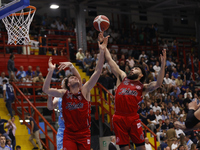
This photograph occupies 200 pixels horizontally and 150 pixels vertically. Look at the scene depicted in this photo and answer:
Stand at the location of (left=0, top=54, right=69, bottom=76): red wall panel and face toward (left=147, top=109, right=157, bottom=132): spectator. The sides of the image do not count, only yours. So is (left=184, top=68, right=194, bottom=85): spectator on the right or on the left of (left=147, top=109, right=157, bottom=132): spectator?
left

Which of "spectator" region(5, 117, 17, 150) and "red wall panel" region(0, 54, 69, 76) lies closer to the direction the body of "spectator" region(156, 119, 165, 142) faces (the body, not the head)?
the spectator

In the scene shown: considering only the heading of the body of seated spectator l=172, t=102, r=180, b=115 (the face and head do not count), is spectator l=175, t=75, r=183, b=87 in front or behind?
behind
